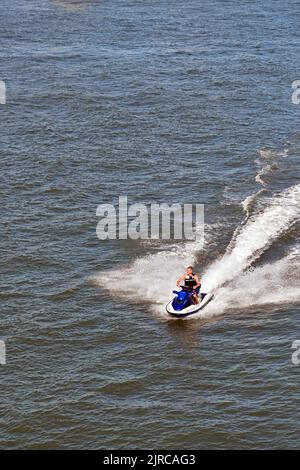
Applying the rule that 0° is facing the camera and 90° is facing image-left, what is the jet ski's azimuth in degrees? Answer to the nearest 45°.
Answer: approximately 45°

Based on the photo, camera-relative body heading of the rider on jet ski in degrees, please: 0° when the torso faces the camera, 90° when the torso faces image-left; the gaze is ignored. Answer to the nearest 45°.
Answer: approximately 45°
